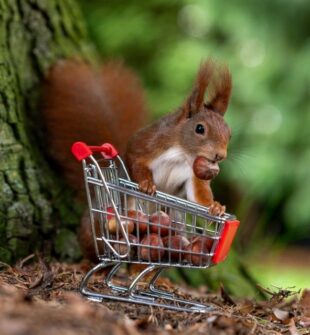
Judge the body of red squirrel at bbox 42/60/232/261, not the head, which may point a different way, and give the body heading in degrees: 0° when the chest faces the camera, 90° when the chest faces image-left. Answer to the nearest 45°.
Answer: approximately 315°

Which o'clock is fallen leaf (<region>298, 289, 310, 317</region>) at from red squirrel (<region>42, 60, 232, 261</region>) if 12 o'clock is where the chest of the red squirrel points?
The fallen leaf is roughly at 11 o'clock from the red squirrel.

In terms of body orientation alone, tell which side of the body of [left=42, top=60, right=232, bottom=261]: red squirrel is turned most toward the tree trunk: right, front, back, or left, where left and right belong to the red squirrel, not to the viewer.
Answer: back

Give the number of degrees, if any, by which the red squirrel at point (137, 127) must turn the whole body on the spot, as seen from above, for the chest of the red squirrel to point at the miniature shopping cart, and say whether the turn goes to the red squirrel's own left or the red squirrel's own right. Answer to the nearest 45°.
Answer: approximately 45° to the red squirrel's own right

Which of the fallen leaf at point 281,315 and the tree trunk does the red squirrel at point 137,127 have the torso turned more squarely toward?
the fallen leaf

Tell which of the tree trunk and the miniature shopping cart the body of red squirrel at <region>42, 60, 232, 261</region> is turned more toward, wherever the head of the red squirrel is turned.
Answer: the miniature shopping cart

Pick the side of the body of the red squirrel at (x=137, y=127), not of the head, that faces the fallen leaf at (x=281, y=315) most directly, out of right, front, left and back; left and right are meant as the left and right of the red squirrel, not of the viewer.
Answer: front
